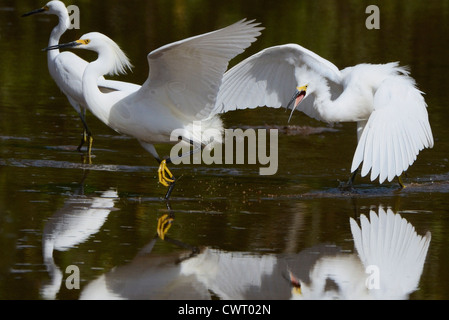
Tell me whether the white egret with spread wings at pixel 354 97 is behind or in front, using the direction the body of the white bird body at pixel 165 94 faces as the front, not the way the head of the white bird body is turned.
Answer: behind

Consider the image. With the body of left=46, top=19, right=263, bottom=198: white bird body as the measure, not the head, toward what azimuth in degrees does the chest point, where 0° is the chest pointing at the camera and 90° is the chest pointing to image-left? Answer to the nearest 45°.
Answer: approximately 90°
